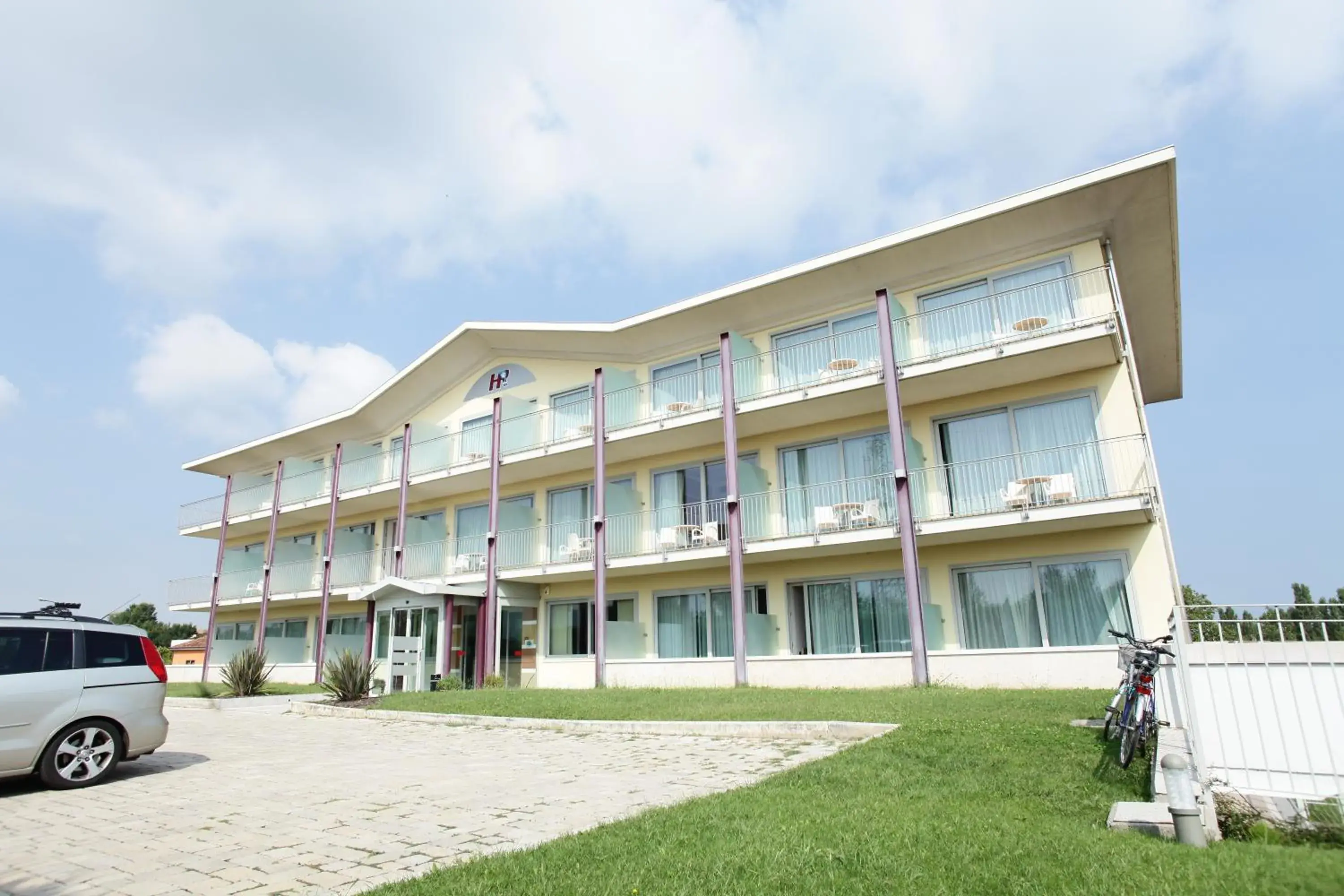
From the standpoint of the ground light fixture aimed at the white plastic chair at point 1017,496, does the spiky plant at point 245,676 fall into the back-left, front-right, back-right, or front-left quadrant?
front-left

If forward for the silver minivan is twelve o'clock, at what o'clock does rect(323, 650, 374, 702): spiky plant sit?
The spiky plant is roughly at 4 o'clock from the silver minivan.

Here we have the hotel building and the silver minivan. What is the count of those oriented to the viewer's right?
0

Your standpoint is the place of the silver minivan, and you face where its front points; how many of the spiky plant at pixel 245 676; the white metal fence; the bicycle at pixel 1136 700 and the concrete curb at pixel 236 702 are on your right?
2

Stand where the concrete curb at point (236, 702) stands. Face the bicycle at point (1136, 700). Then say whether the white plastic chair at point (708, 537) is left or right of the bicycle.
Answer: left

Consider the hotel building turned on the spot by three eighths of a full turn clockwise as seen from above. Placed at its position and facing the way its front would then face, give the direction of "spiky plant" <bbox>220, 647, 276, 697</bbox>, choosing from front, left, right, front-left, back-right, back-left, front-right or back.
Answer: left

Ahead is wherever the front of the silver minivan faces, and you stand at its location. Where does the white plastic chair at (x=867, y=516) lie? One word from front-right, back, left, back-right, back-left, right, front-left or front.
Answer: back

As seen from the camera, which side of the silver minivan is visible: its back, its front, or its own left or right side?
left

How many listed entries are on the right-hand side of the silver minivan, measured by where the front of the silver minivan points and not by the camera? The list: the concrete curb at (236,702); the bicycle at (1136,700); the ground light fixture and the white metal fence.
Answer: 1

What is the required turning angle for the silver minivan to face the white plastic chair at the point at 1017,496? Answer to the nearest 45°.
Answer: approximately 180°

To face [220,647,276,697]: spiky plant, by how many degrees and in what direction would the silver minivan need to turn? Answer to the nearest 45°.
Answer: approximately 90° to its right

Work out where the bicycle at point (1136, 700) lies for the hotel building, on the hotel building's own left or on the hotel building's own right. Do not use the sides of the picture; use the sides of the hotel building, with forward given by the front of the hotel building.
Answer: on the hotel building's own left

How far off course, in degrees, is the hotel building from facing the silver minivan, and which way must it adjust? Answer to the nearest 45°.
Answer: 0° — it already faces it

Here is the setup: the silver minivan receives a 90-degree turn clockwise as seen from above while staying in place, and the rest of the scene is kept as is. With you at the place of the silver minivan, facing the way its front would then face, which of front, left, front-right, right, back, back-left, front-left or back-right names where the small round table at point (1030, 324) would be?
right
